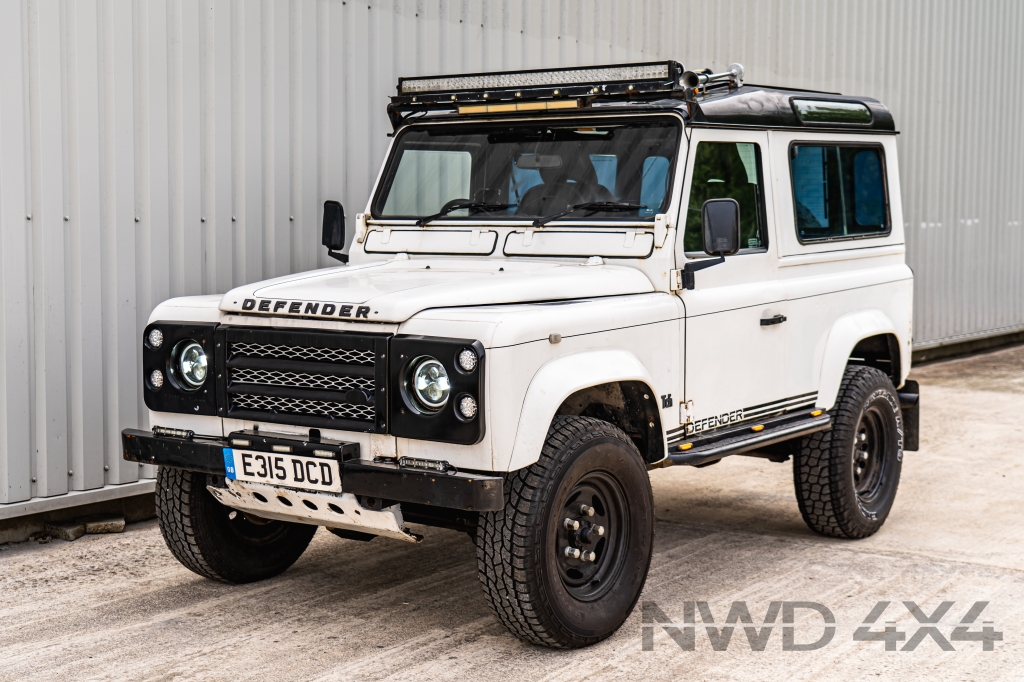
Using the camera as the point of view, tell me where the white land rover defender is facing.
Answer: facing the viewer and to the left of the viewer
